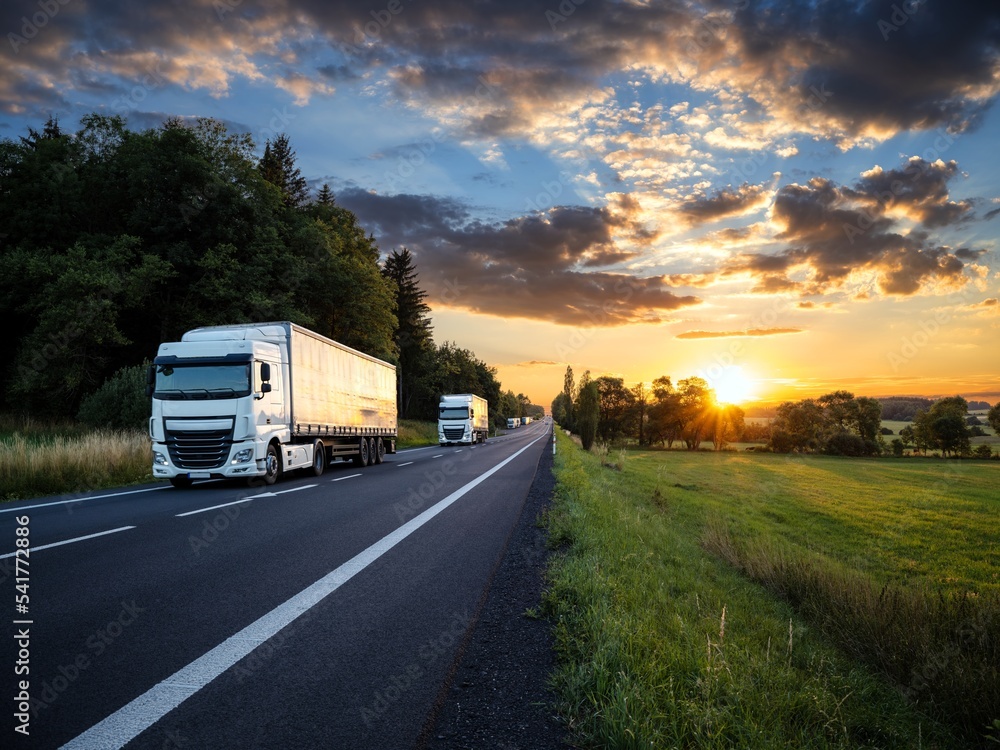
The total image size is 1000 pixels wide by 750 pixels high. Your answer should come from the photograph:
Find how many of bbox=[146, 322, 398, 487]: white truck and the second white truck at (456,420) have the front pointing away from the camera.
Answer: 0

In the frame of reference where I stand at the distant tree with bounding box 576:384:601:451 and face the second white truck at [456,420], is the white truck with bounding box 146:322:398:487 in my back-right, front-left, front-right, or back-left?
front-left

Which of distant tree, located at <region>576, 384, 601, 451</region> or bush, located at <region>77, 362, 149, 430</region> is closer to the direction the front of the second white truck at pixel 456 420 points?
the bush

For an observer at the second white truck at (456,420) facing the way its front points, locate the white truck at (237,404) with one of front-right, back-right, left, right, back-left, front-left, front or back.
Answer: front

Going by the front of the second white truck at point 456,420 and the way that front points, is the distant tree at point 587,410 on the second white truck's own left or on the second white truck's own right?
on the second white truck's own left

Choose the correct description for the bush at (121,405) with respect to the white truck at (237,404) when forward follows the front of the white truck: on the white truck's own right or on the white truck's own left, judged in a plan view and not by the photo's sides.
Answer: on the white truck's own right

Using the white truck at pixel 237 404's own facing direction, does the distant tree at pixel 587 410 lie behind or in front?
behind

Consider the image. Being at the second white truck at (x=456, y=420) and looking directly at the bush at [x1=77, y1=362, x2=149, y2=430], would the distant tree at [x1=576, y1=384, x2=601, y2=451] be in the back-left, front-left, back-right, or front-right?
back-left

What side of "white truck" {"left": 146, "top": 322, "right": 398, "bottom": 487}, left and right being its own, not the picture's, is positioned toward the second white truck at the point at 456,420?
back

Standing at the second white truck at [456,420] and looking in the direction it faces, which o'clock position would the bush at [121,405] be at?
The bush is roughly at 1 o'clock from the second white truck.

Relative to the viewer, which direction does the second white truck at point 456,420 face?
toward the camera
